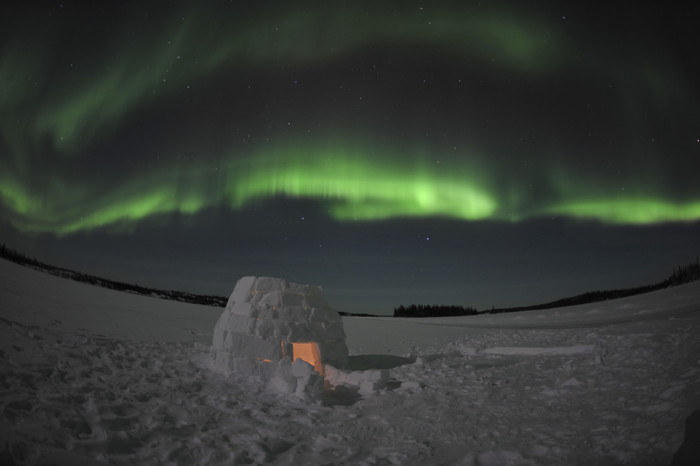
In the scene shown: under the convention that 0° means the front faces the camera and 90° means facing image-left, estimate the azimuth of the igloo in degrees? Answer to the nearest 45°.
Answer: approximately 315°
